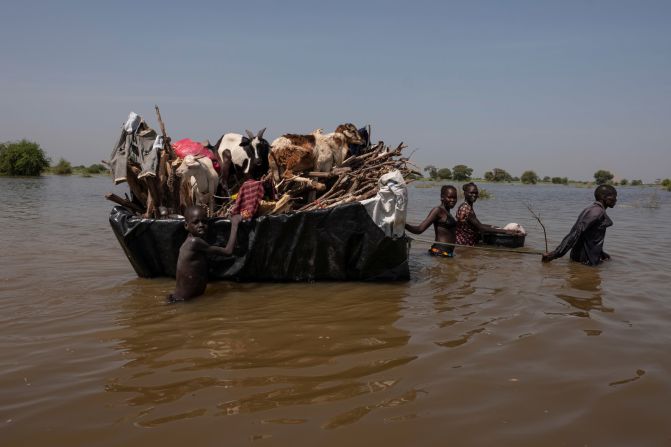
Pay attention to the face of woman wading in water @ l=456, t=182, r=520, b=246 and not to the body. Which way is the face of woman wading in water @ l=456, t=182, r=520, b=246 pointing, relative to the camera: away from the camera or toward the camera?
toward the camera

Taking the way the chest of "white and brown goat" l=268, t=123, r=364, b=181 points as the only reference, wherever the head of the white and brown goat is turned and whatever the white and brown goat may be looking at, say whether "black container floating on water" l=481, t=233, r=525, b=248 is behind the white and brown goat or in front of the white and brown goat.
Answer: in front

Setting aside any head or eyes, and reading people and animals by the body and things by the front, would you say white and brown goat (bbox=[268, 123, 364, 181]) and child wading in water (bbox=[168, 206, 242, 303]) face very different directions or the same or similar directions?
same or similar directions

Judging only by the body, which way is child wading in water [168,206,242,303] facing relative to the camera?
to the viewer's right

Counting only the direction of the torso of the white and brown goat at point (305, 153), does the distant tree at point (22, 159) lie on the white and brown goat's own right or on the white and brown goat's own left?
on the white and brown goat's own left

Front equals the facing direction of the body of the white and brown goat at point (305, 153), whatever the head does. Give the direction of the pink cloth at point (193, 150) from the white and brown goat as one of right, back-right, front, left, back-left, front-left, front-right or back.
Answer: back

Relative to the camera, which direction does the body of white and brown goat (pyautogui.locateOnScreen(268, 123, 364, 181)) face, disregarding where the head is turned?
to the viewer's right

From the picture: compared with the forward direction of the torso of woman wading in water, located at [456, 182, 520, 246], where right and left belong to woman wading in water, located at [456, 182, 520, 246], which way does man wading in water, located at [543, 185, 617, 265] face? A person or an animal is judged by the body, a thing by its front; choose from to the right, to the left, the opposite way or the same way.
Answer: the same way
